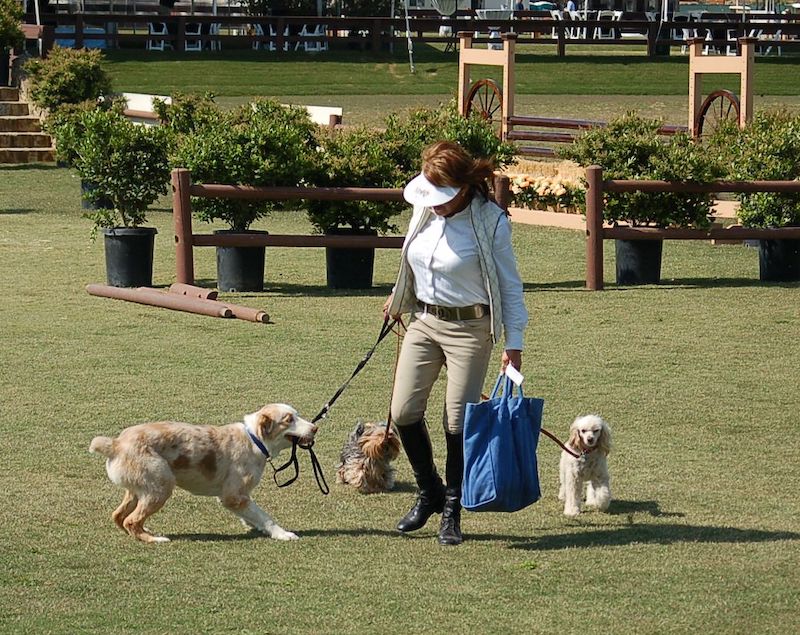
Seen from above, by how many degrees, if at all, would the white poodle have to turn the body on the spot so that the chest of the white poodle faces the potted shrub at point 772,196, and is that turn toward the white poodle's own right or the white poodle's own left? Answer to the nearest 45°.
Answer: approximately 180°

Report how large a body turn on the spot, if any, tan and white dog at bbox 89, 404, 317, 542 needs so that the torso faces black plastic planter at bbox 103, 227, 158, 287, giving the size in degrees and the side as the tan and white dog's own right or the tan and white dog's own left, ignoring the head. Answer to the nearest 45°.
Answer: approximately 90° to the tan and white dog's own left

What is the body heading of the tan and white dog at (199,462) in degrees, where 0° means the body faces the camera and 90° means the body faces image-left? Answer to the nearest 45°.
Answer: approximately 270°

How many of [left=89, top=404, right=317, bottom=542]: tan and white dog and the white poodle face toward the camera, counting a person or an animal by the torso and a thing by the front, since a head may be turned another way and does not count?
1

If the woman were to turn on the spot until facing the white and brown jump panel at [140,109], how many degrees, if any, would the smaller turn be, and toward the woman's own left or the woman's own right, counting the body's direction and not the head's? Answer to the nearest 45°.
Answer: approximately 135° to the woman's own right

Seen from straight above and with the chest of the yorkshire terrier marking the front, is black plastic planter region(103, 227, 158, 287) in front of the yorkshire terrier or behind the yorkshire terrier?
behind

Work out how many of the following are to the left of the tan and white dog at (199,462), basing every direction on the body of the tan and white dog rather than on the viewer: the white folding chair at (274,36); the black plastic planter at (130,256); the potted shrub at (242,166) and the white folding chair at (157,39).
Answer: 4

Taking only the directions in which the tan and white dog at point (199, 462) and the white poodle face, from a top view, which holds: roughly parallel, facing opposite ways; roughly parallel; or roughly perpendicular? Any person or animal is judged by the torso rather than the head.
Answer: roughly perpendicular

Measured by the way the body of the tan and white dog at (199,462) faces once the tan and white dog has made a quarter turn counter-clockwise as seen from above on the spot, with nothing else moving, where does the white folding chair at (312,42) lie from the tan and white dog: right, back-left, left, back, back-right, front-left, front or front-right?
front

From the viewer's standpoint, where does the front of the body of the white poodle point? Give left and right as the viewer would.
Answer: facing the viewer

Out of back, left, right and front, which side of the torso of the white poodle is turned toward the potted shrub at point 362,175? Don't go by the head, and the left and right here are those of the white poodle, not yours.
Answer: back

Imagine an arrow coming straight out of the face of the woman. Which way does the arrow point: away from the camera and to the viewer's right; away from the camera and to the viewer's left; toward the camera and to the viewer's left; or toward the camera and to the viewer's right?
toward the camera and to the viewer's left

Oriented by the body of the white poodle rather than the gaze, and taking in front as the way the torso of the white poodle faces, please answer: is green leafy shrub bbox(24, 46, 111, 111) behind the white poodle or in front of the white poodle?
behind
